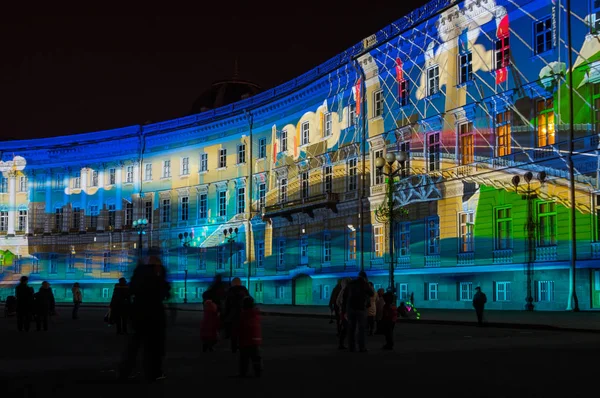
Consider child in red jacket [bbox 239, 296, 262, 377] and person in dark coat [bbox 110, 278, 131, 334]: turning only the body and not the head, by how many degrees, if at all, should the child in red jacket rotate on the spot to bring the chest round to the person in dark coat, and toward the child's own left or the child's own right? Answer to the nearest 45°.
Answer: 0° — they already face them

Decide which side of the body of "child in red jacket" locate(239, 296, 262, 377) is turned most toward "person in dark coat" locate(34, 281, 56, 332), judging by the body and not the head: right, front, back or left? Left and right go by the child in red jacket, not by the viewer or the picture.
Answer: front

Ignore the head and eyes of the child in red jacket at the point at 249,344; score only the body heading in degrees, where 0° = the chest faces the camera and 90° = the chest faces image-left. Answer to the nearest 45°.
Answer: approximately 180°

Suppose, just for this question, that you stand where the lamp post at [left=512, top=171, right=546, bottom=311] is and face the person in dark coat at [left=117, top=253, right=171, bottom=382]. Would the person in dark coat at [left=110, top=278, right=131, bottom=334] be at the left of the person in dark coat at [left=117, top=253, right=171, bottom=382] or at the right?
right

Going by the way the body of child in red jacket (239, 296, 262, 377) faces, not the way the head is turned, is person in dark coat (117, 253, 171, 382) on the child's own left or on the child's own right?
on the child's own left

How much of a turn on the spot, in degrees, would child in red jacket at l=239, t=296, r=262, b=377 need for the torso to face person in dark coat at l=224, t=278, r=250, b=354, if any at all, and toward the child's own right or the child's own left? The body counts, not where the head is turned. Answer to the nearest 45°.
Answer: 0° — they already face them

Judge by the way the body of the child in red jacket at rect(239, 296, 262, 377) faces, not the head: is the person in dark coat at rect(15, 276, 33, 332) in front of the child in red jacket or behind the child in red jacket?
in front
